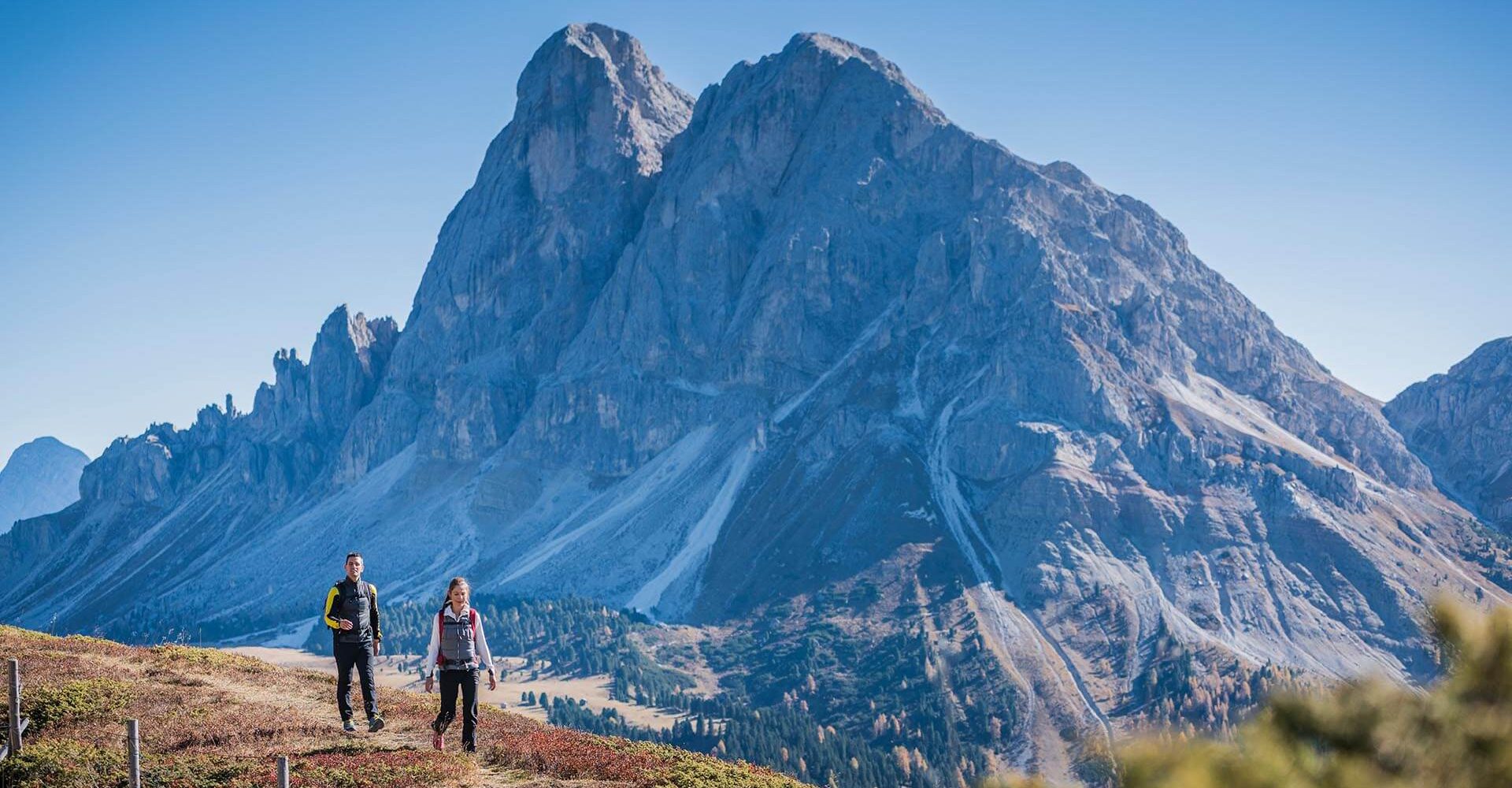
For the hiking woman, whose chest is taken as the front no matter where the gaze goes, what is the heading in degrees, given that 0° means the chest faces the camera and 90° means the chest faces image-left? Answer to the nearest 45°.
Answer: approximately 0°

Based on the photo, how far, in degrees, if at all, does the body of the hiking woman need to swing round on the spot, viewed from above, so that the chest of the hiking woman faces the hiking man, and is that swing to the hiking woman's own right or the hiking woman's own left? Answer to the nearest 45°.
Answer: approximately 135° to the hiking woman's own right

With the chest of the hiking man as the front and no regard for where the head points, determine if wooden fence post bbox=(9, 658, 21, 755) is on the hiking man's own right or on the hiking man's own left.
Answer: on the hiking man's own right

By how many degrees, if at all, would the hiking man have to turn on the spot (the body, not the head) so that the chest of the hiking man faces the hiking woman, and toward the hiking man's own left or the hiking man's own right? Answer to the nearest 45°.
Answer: approximately 45° to the hiking man's own left

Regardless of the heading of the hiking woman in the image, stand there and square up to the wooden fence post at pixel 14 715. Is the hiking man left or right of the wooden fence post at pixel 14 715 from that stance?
right

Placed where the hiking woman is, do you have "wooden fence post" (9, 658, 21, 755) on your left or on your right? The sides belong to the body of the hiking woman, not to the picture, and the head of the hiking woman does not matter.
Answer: on your right

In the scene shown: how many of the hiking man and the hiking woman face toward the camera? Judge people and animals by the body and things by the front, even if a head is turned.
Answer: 2

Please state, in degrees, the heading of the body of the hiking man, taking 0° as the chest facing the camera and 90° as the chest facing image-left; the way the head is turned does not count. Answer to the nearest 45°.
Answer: approximately 0°
